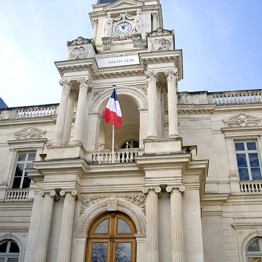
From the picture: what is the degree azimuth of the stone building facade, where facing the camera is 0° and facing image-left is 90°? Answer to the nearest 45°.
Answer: approximately 0°
